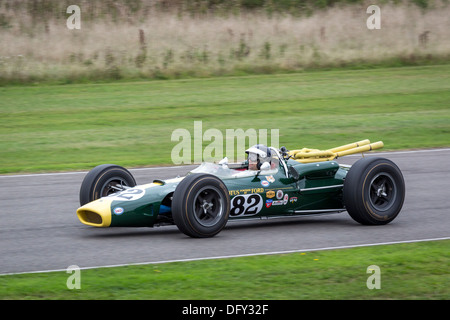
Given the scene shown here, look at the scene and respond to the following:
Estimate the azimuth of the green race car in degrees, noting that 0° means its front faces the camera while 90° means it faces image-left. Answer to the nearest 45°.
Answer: approximately 45°
